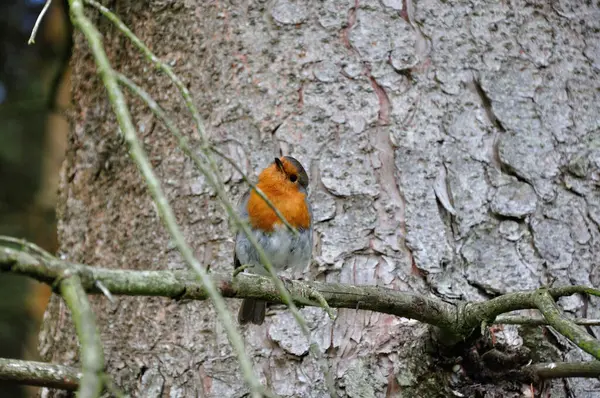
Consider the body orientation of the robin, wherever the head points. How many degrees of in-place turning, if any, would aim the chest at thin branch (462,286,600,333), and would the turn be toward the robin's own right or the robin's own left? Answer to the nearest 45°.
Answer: approximately 45° to the robin's own left

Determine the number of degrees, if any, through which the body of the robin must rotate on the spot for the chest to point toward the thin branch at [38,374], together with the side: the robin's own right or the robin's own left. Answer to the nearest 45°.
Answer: approximately 45° to the robin's own right

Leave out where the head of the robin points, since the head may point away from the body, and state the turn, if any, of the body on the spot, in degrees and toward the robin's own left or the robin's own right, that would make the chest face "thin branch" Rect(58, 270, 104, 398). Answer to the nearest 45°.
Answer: approximately 90° to the robin's own right

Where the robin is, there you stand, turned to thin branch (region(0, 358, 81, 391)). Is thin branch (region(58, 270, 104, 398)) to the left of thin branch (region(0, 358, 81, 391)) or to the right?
left

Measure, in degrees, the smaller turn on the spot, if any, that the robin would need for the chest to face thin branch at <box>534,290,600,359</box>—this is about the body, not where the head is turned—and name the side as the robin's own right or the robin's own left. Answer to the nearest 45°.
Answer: approximately 45° to the robin's own left

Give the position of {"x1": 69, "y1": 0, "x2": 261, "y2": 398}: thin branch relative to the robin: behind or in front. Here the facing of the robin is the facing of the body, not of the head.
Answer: in front

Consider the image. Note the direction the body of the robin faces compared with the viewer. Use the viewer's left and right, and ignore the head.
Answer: facing the viewer
